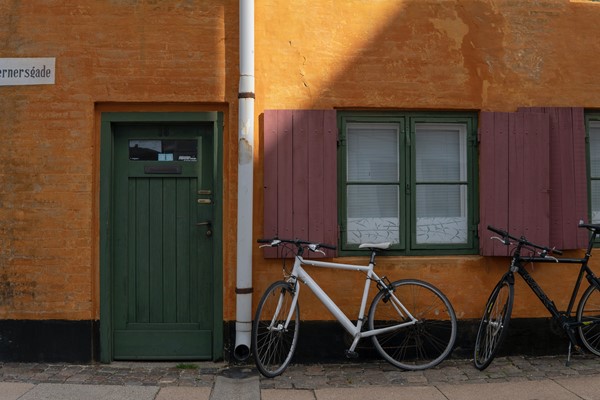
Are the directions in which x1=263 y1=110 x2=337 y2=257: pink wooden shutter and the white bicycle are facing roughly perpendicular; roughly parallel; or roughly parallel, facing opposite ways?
roughly perpendicular

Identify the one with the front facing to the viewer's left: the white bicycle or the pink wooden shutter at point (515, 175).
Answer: the white bicycle

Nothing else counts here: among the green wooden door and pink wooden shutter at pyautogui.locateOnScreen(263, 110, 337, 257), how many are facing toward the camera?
2

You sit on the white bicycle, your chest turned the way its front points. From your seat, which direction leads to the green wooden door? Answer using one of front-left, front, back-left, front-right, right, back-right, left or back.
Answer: front

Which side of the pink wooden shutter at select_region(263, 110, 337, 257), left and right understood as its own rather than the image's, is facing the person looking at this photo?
front

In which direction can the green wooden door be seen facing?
toward the camera

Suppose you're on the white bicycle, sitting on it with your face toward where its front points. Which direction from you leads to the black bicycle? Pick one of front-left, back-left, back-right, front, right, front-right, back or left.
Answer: back

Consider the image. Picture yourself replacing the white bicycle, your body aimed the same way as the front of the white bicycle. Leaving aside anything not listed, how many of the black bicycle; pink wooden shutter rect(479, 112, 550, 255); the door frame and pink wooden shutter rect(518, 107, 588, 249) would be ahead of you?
1

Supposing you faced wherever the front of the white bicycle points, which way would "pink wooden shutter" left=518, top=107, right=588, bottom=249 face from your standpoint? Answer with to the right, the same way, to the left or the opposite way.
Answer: to the left

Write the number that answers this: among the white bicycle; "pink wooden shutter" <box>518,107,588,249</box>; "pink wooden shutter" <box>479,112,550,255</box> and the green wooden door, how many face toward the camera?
3

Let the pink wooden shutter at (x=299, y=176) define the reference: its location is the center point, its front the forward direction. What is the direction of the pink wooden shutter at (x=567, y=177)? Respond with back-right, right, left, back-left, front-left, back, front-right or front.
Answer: left

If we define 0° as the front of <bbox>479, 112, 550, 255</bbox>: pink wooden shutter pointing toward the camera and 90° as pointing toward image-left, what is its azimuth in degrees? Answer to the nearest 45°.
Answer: approximately 0°

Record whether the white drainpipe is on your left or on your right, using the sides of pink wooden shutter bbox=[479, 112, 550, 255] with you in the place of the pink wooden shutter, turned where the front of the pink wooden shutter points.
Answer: on your right

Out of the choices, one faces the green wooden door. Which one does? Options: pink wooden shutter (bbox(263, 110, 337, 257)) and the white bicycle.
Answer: the white bicycle
